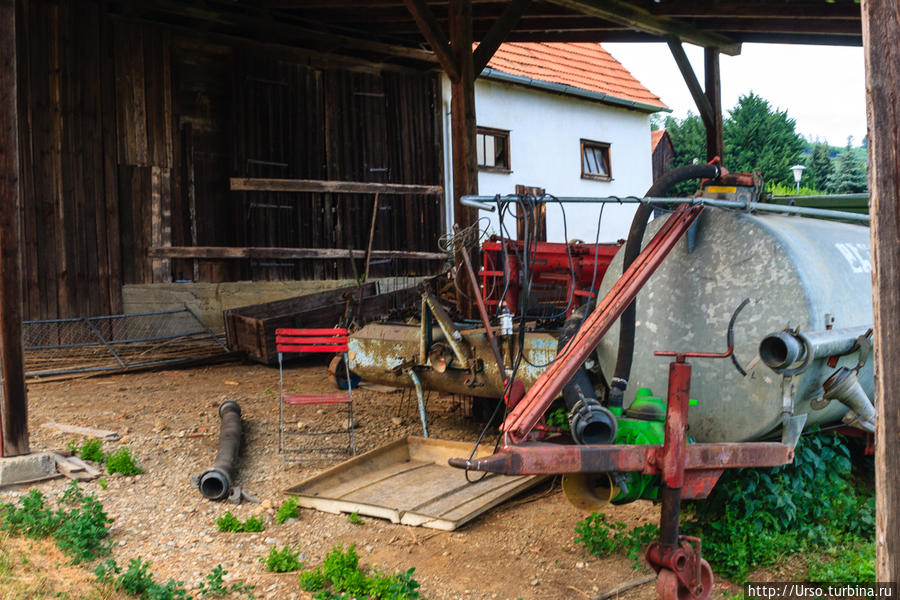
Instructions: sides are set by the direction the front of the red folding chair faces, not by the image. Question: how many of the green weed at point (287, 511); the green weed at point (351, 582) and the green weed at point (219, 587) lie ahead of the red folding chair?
3

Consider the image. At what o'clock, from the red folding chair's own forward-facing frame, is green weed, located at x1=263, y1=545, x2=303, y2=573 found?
The green weed is roughly at 12 o'clock from the red folding chair.

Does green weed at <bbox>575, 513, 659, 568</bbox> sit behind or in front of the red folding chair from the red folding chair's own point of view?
in front

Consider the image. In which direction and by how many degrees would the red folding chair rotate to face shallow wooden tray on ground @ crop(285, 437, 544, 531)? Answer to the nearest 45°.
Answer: approximately 45° to its left

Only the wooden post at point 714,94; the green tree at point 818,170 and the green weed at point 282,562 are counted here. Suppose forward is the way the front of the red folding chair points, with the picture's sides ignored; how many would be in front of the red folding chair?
1

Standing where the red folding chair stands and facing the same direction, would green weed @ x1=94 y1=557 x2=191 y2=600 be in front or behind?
in front

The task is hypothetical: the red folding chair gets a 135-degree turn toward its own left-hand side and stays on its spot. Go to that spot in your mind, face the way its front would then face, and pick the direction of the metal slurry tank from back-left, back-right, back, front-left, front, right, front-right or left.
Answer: right

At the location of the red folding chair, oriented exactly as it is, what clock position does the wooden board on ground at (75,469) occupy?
The wooden board on ground is roughly at 2 o'clock from the red folding chair.

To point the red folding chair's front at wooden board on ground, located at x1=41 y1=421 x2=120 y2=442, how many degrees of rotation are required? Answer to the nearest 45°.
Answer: approximately 90° to its right

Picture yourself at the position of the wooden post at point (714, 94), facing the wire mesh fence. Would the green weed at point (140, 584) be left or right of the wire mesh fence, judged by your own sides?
left

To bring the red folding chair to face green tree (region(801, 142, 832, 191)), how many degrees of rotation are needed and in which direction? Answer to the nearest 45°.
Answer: approximately 135° to its left

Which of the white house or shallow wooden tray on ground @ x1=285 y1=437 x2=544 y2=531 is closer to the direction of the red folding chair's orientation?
the shallow wooden tray on ground

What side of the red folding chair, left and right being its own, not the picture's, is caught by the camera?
front

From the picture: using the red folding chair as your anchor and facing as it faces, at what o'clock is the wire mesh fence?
The wire mesh fence is roughly at 5 o'clock from the red folding chair.

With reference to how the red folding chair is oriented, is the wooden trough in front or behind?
behind

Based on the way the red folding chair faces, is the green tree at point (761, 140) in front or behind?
behind
